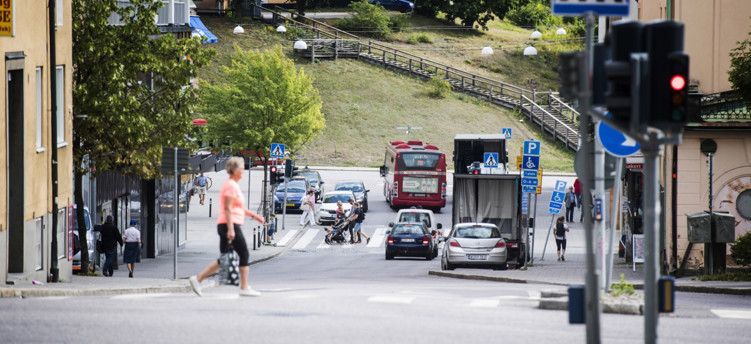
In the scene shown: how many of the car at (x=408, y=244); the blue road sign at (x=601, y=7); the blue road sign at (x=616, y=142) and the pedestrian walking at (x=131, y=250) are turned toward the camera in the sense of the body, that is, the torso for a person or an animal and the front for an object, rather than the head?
2

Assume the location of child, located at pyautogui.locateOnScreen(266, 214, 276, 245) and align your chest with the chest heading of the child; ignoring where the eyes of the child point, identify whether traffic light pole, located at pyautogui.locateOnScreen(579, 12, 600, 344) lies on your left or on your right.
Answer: on your left

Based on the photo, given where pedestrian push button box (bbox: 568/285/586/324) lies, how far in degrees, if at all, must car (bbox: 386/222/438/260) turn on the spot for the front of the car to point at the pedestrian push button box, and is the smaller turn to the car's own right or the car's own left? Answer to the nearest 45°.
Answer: approximately 180°

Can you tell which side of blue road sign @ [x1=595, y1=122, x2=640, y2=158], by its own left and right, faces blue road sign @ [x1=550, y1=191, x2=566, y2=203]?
back

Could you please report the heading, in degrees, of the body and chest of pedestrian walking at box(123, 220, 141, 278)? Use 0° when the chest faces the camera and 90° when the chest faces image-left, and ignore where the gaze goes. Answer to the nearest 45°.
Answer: approximately 180°

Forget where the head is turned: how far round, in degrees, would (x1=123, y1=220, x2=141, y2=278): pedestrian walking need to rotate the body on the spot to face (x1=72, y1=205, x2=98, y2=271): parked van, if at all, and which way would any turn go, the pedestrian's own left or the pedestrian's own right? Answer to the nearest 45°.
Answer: approximately 45° to the pedestrian's own left

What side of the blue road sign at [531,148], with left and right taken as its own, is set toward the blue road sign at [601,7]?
front

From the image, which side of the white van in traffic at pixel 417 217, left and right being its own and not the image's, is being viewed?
back

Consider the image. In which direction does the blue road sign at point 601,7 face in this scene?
toward the camera

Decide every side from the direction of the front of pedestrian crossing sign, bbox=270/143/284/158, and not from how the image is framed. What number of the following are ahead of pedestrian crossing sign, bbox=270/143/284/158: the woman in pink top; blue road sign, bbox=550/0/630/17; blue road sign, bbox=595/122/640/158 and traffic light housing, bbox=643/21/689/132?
4

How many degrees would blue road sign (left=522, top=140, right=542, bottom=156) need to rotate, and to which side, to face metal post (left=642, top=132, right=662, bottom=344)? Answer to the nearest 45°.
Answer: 0° — it already faces it

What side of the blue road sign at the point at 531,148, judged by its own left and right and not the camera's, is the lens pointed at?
front
